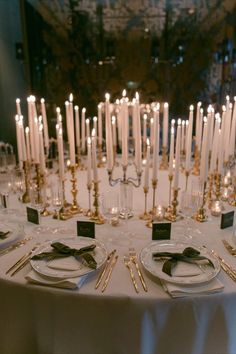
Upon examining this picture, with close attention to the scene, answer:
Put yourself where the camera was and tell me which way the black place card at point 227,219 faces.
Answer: facing the viewer and to the right of the viewer

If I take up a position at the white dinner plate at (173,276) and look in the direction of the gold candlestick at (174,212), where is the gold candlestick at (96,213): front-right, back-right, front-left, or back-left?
front-left

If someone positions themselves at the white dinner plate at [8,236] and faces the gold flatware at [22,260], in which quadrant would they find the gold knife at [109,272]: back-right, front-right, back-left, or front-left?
front-left

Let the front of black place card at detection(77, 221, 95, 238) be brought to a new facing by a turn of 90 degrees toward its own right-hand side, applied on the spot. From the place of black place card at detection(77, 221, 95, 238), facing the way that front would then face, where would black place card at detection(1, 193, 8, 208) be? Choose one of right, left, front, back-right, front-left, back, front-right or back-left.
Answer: front-right

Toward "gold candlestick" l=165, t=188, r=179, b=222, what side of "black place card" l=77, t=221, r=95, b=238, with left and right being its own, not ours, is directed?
left

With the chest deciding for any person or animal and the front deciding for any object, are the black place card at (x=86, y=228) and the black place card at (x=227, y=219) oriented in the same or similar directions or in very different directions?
same or similar directions

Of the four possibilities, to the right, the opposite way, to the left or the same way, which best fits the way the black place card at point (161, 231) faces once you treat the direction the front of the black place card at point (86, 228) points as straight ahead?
the same way

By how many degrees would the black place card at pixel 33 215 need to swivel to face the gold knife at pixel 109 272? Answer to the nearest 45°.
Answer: approximately 90° to its left

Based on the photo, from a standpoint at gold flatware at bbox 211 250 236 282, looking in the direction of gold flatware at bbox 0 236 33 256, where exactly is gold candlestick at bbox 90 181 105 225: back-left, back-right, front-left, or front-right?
front-right

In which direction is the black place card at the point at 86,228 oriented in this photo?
toward the camera

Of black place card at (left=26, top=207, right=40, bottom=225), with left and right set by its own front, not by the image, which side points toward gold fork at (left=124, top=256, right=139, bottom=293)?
left

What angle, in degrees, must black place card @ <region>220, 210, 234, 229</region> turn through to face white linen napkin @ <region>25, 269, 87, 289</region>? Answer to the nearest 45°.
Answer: approximately 90° to its right

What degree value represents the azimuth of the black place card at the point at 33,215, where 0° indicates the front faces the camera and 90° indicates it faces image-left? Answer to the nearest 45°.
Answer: approximately 45°
